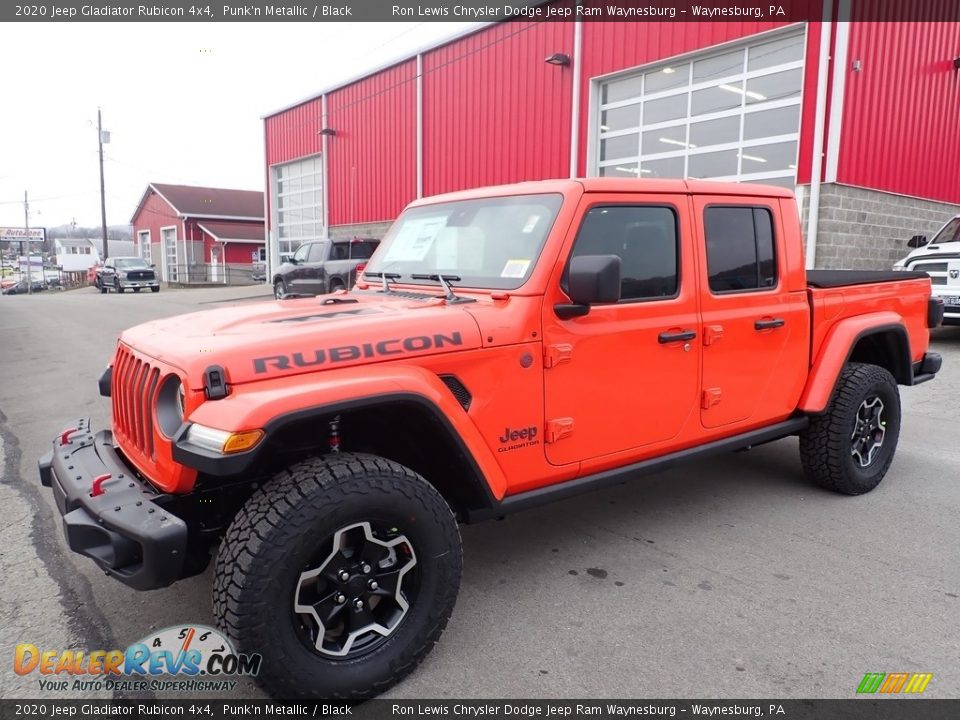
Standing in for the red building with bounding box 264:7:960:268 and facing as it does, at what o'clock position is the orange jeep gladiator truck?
The orange jeep gladiator truck is roughly at 11 o'clock from the red building.

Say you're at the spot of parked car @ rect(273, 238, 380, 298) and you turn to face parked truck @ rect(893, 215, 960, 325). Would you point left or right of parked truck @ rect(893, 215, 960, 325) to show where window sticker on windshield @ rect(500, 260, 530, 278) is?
right

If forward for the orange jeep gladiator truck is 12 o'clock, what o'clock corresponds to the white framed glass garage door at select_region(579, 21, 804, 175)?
The white framed glass garage door is roughly at 5 o'clock from the orange jeep gladiator truck.

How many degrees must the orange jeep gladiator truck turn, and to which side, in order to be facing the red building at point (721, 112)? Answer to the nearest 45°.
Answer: approximately 135° to its right

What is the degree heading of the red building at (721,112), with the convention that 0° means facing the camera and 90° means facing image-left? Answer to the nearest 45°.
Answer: approximately 45°

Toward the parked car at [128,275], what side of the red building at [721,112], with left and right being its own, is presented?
right

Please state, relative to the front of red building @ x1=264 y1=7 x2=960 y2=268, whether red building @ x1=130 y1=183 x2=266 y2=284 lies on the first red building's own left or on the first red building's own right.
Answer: on the first red building's own right

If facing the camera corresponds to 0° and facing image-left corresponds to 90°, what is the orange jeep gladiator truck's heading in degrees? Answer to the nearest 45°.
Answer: approximately 45°

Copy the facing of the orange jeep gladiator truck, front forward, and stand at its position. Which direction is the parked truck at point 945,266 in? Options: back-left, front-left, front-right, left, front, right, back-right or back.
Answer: back
